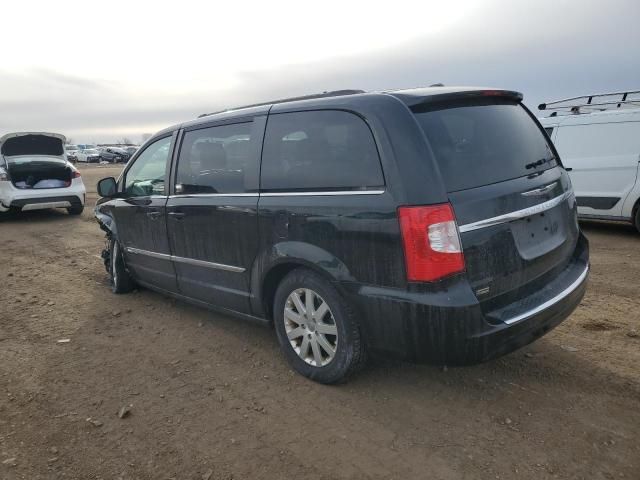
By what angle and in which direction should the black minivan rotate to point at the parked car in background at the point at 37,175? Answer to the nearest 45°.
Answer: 0° — it already faces it

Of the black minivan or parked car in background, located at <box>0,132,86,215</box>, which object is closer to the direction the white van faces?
the parked car in background

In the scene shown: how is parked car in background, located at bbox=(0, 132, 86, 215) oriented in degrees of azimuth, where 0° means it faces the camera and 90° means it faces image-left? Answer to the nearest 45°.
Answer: approximately 180°

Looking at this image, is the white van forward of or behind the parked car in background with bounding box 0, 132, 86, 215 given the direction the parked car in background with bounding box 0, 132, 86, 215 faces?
behind

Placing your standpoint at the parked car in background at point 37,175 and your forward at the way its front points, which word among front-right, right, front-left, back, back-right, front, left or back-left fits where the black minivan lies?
back

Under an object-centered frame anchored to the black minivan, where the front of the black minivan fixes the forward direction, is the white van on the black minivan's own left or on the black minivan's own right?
on the black minivan's own right

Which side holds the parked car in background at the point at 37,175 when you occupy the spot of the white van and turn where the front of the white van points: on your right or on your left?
on your left

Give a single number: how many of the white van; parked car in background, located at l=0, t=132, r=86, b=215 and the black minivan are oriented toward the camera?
0

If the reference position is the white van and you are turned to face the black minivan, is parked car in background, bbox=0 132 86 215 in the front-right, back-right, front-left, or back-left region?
front-right

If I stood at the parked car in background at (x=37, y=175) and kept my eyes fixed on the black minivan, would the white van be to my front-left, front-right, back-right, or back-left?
front-left

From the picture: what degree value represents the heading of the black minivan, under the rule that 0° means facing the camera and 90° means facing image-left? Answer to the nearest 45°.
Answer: approximately 135°

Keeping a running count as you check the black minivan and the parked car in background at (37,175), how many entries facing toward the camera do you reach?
0

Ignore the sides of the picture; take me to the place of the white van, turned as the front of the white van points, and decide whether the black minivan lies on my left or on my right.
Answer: on my left
